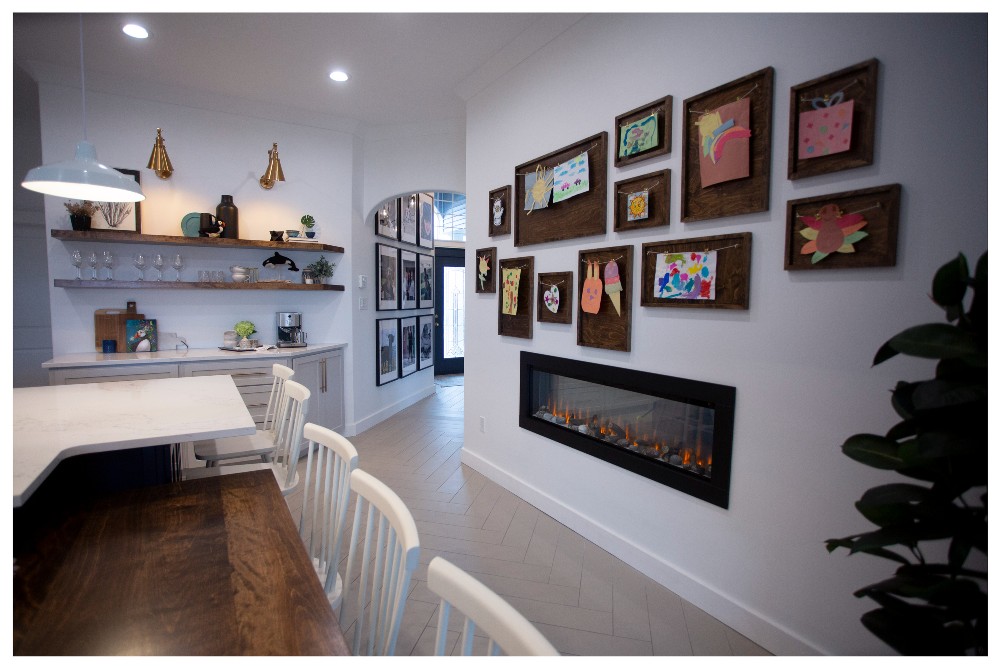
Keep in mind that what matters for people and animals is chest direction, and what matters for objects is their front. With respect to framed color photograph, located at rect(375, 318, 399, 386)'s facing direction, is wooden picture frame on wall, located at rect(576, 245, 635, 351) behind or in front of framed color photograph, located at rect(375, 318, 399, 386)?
in front

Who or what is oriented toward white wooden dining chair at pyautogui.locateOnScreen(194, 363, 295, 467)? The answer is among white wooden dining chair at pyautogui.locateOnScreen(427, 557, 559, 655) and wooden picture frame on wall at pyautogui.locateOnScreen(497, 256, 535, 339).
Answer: the wooden picture frame on wall

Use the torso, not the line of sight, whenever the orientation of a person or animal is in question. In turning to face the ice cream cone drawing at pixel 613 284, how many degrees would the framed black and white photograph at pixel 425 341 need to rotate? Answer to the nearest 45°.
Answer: approximately 45° to its right

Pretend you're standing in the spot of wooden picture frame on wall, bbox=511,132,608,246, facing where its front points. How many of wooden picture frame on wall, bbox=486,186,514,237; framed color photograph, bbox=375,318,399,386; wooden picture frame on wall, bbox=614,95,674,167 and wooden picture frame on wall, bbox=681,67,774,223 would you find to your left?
2

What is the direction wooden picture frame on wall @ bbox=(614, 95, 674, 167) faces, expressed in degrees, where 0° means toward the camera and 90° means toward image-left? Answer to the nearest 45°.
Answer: approximately 45°

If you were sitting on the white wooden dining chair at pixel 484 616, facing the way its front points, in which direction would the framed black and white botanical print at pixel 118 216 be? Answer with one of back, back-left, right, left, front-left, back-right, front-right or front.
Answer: right

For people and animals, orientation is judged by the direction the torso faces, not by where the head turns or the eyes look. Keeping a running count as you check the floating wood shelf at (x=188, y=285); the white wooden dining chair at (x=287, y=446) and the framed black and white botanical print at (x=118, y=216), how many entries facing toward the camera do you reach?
2

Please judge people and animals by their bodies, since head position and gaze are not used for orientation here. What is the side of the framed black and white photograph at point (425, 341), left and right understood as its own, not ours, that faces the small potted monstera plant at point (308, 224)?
right

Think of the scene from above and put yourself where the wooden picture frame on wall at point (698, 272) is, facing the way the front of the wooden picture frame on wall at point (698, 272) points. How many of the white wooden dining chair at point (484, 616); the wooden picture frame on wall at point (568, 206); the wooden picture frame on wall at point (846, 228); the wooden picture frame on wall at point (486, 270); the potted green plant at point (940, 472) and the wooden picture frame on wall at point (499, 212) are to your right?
3

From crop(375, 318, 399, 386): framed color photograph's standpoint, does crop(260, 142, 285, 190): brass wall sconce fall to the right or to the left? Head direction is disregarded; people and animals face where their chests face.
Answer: on its right

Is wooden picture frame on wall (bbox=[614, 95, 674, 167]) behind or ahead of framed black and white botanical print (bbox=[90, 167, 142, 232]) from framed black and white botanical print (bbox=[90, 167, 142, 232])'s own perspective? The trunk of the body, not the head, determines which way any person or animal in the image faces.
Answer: ahead
